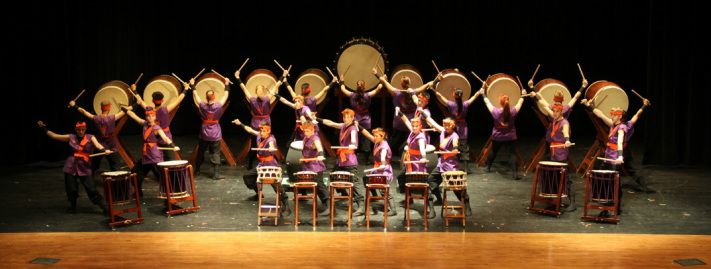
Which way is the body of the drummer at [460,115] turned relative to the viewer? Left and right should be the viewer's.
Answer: facing away from the viewer

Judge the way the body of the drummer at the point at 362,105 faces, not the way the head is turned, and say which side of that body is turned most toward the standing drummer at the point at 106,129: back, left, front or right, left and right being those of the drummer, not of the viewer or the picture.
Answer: left

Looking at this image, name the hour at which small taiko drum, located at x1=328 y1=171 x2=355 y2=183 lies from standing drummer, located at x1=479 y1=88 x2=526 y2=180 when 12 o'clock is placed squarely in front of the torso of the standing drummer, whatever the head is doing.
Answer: The small taiko drum is roughly at 7 o'clock from the standing drummer.

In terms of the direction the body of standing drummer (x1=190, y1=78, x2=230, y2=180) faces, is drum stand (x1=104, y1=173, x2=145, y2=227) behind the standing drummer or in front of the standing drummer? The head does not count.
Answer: behind

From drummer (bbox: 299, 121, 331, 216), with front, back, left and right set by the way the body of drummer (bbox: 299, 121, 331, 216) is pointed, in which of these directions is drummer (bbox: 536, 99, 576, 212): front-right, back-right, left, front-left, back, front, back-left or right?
back-left

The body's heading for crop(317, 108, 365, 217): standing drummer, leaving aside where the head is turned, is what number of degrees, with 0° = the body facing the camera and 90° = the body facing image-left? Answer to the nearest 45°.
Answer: approximately 45°

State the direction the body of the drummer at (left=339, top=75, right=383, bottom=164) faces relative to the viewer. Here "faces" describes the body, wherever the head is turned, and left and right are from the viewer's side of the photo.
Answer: facing away from the viewer

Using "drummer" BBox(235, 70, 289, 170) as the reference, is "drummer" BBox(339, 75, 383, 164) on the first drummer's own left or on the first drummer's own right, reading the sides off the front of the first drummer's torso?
on the first drummer's own right

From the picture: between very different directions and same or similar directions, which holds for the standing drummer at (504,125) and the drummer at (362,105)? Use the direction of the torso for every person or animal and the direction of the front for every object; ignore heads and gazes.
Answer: same or similar directions

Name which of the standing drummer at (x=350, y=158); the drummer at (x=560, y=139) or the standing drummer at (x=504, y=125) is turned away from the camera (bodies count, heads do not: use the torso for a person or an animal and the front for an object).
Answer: the standing drummer at (x=504, y=125)

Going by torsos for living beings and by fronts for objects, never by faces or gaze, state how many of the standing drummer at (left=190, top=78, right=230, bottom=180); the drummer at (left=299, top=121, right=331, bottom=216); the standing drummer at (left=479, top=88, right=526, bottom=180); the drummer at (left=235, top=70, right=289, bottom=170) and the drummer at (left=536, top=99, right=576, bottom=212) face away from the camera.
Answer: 3

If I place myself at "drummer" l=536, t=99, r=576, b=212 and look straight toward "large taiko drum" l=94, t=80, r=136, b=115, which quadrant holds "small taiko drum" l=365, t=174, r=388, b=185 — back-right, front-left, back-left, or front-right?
front-left

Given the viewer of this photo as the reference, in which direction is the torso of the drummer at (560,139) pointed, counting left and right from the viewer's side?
facing the viewer and to the left of the viewer

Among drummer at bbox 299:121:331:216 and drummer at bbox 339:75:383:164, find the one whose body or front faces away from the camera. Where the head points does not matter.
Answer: drummer at bbox 339:75:383:164

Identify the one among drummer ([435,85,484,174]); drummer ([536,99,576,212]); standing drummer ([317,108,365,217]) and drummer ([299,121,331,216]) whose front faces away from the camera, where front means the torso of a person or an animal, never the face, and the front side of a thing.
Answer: drummer ([435,85,484,174])

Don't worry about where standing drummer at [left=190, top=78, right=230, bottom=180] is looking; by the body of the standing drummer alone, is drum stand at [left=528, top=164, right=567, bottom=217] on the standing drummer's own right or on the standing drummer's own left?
on the standing drummer's own right

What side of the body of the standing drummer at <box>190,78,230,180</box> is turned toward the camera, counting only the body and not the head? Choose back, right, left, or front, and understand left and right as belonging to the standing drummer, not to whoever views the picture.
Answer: back
